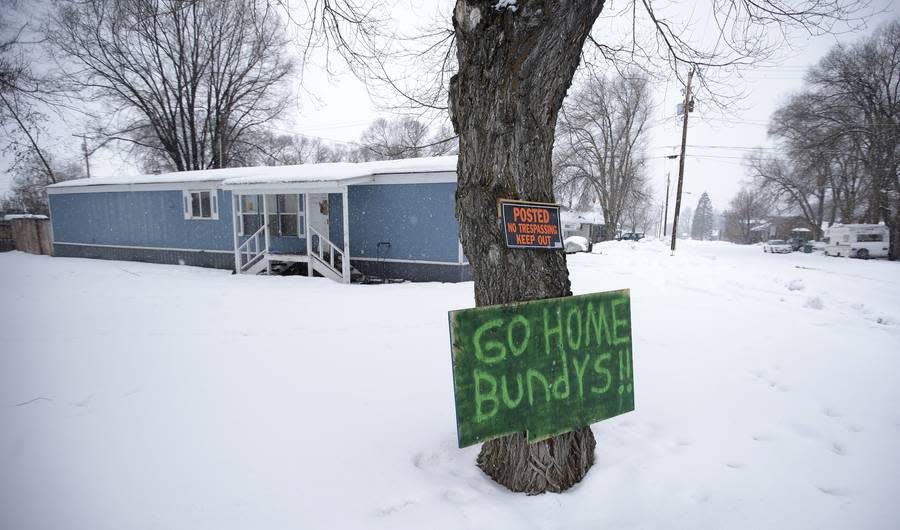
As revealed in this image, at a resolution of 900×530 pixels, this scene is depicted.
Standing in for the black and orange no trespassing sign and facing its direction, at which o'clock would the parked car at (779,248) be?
The parked car is roughly at 7 o'clock from the black and orange no trespassing sign.

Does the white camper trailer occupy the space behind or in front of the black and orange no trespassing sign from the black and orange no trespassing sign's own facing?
behind

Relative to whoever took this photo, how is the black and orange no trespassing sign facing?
facing the viewer

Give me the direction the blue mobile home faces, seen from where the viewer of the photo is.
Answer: facing the viewer

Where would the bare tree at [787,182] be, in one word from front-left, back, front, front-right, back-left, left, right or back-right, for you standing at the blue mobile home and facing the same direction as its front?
left

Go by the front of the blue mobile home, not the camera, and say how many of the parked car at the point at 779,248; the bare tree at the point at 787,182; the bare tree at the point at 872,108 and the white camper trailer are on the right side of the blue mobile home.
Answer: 0

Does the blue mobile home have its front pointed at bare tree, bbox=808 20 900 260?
no

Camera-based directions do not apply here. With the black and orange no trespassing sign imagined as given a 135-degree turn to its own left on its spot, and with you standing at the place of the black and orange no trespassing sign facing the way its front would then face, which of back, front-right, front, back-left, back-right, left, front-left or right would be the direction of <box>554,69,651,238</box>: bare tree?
front-left

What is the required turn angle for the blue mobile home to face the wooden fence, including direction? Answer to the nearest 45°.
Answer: approximately 135° to its right

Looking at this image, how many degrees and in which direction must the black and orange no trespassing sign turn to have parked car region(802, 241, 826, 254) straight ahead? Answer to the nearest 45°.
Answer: approximately 135° to its left

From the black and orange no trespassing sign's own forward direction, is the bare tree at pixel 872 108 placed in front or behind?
behind

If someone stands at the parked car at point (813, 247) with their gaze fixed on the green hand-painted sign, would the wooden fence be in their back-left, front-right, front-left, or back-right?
front-right

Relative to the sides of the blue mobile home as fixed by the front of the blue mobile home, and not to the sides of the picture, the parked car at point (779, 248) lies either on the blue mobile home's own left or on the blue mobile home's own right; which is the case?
on the blue mobile home's own left

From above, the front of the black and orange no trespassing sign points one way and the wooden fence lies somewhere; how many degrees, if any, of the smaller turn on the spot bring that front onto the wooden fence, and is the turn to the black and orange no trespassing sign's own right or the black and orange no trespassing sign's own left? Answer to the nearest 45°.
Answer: approximately 135° to the black and orange no trespassing sign's own right

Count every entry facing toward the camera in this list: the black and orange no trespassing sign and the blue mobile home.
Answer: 2
